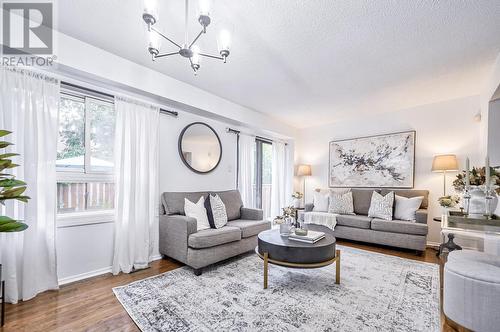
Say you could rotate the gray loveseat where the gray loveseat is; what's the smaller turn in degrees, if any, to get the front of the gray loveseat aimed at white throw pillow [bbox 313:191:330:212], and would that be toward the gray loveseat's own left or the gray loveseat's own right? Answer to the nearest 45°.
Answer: approximately 90° to the gray loveseat's own left

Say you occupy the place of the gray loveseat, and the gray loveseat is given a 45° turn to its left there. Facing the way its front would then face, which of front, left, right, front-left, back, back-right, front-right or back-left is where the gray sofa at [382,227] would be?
front

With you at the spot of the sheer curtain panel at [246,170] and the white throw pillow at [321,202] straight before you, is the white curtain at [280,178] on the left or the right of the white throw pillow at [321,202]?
left

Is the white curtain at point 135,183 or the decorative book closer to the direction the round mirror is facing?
the decorative book

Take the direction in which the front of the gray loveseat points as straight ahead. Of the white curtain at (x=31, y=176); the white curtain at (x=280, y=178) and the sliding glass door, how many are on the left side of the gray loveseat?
2

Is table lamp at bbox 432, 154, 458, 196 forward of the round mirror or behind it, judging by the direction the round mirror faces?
forward

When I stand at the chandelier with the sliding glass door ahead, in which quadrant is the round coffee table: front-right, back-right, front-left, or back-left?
front-right

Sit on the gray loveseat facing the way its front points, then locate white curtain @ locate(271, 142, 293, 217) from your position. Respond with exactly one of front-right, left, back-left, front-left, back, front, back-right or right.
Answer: left

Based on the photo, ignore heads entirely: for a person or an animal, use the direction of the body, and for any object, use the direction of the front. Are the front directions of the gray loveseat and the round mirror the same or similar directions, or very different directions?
same or similar directions

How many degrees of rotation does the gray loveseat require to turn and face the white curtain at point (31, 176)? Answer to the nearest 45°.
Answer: approximately 135° to its right

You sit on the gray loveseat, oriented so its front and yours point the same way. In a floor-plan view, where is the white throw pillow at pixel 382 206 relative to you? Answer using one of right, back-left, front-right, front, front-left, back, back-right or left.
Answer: front-left

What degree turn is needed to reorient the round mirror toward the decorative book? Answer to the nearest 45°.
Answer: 0° — it already faces it

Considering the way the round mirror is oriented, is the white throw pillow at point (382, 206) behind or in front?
in front

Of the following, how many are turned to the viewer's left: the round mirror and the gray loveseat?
0

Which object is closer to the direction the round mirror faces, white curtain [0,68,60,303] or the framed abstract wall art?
the framed abstract wall art

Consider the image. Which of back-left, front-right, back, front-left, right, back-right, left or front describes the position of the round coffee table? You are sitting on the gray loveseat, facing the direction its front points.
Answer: front

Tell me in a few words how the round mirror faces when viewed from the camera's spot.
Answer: facing the viewer and to the right of the viewer
